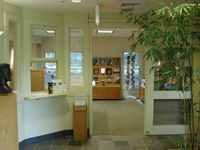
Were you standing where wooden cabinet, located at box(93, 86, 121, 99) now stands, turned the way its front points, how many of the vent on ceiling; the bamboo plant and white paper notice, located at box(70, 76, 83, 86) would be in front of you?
3

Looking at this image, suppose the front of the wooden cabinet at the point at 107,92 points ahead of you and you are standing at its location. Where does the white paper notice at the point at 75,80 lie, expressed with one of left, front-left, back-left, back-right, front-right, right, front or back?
front

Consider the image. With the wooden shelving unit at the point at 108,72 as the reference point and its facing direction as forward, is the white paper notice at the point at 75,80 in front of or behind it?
in front

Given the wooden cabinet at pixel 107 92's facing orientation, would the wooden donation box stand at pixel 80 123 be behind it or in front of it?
in front

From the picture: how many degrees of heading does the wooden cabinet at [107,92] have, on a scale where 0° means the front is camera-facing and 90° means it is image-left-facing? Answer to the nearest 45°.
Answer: approximately 0°

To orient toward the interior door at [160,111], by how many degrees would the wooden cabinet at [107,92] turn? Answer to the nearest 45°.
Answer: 0° — it already faces it

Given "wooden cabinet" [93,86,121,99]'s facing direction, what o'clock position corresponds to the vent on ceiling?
The vent on ceiling is roughly at 12 o'clock from the wooden cabinet.

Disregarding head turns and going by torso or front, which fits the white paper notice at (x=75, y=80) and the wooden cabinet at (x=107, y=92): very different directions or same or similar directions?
same or similar directions

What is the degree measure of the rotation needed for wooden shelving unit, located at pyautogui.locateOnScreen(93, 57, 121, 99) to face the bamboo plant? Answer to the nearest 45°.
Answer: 0° — it already faces it

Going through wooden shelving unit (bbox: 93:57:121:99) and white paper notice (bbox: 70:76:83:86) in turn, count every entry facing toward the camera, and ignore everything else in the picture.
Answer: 2

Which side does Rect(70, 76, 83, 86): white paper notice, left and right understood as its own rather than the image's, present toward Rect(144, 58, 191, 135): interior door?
left

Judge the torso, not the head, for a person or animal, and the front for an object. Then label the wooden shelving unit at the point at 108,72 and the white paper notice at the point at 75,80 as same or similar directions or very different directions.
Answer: same or similar directions

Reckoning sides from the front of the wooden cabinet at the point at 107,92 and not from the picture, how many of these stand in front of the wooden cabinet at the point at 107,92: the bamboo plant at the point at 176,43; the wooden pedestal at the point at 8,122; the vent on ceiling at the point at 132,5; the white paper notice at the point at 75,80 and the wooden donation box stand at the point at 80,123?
5

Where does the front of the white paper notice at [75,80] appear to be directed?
toward the camera

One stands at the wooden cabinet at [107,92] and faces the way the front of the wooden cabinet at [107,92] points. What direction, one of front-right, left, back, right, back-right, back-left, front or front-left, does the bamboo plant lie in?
front

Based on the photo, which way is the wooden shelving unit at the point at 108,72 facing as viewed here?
toward the camera
